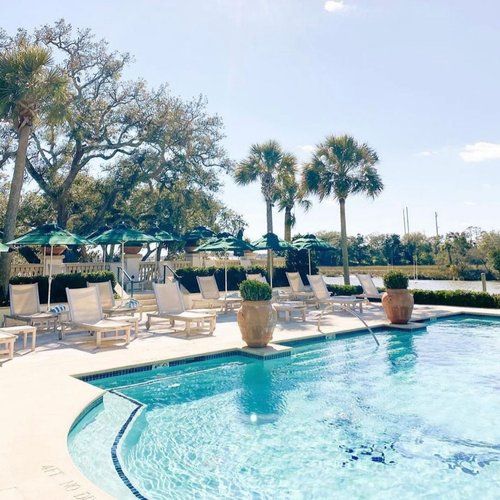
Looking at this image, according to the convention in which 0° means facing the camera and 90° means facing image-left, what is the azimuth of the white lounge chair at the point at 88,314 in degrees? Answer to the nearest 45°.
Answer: approximately 315°

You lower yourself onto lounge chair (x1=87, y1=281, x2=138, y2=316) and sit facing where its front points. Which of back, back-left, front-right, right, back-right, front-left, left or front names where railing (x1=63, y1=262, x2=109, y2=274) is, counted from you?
back-left

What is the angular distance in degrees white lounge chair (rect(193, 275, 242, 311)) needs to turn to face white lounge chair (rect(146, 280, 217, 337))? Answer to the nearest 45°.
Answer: approximately 45° to its right

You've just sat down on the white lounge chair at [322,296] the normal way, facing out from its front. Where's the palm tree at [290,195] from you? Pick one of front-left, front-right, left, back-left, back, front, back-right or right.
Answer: back-left

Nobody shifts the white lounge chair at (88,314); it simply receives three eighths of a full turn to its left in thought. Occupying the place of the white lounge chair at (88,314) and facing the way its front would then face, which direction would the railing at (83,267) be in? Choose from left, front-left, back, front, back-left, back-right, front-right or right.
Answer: front

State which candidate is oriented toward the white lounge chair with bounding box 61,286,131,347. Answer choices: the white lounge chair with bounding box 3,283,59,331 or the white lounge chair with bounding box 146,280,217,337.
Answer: the white lounge chair with bounding box 3,283,59,331

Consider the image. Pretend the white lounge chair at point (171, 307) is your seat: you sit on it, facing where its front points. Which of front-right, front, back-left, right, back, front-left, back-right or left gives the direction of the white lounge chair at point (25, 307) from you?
back-right

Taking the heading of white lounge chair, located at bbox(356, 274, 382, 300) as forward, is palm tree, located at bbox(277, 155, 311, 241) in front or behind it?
behind
